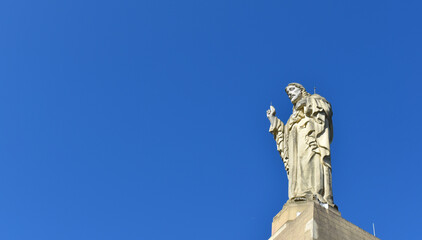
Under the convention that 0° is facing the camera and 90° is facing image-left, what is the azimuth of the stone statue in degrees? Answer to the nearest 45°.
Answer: approximately 45°
